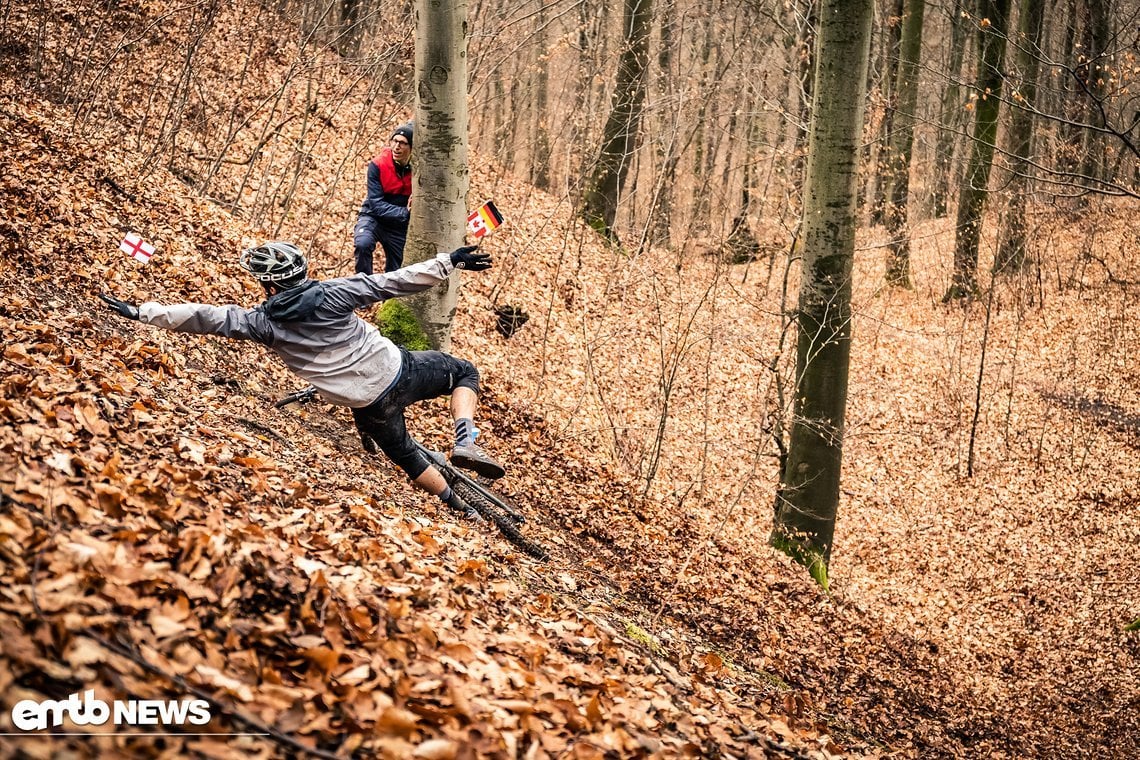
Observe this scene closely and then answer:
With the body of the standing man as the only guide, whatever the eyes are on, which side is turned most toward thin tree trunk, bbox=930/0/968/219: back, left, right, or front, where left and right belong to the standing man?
left

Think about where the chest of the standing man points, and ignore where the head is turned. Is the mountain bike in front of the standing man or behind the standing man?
in front

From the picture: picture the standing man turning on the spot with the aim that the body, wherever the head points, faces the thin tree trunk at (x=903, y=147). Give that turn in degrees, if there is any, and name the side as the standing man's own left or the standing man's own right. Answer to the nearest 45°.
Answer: approximately 90° to the standing man's own left

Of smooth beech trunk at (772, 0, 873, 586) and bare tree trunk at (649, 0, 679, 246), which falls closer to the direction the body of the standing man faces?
the smooth beech trunk

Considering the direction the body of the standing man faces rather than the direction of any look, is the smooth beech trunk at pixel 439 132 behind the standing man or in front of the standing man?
in front

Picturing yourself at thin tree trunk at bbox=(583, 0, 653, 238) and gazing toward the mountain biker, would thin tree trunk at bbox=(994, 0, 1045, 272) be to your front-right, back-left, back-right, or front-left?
back-left

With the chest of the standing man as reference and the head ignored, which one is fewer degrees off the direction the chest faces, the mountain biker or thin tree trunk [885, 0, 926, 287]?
the mountain biker

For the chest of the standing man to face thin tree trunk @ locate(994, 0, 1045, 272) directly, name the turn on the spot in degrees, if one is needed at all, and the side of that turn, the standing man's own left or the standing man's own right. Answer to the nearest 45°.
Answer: approximately 90° to the standing man's own left

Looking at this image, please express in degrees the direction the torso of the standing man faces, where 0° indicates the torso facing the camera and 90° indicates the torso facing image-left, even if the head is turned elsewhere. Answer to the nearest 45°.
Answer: approximately 315°

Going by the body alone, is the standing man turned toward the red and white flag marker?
no

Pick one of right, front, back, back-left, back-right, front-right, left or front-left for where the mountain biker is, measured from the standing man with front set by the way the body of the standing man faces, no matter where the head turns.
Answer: front-right

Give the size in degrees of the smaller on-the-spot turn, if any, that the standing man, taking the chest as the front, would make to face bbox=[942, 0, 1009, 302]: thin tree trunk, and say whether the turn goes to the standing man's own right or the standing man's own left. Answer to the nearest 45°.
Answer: approximately 90° to the standing man's own left

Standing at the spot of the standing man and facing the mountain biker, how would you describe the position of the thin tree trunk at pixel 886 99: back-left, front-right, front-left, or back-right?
back-left

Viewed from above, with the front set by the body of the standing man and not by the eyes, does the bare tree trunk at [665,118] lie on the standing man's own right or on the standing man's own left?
on the standing man's own left
